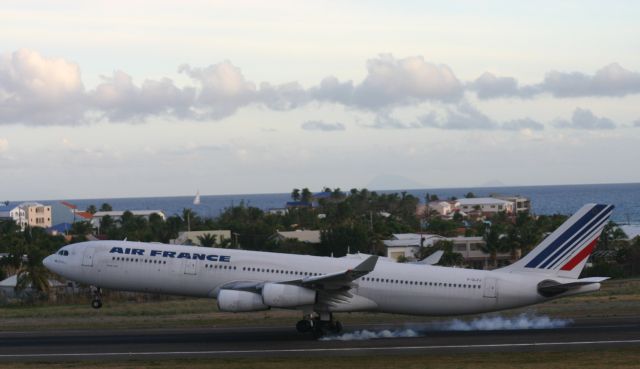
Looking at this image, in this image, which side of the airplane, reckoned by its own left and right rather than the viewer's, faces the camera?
left

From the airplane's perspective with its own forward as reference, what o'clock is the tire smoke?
The tire smoke is roughly at 5 o'clock from the airplane.
